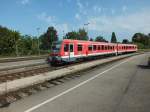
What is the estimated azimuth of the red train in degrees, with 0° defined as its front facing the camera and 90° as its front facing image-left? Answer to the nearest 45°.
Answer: approximately 45°
